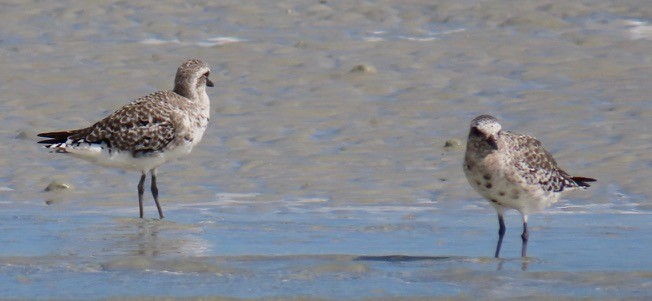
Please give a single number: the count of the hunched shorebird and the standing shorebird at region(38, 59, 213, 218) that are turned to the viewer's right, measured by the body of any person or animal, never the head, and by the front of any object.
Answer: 1

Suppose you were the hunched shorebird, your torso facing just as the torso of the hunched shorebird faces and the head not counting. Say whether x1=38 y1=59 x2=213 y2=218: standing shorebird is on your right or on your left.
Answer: on your right

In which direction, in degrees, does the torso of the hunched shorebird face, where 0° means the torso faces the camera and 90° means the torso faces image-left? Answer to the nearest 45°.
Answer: approximately 45°

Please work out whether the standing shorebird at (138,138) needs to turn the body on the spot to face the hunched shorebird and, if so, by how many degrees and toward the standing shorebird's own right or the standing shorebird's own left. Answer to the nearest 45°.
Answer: approximately 45° to the standing shorebird's own right

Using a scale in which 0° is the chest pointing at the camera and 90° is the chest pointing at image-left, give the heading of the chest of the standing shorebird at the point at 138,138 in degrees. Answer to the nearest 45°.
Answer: approximately 270°

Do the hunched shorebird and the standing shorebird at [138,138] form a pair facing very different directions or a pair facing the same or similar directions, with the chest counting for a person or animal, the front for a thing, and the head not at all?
very different directions
